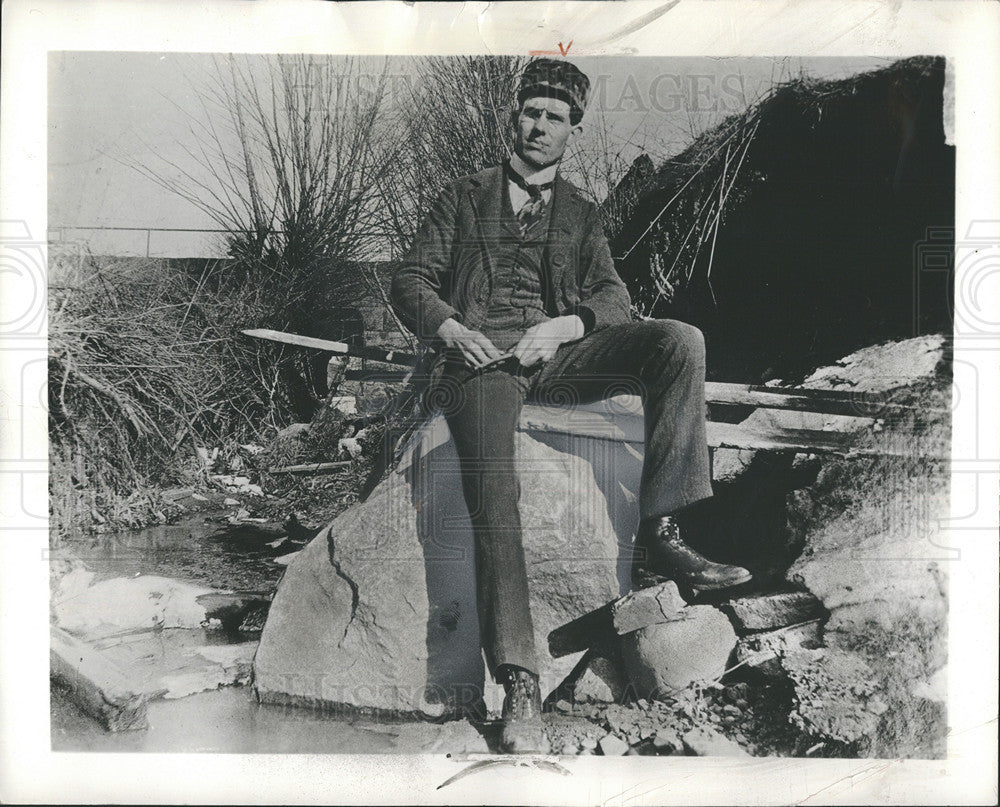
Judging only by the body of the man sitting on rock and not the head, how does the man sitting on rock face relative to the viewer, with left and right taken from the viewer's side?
facing the viewer

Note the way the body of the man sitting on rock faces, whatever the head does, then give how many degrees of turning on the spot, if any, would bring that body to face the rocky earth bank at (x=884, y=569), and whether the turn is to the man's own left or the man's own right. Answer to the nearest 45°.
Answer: approximately 90° to the man's own left
